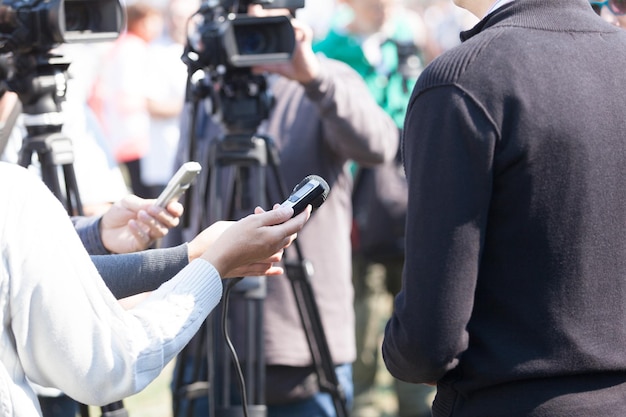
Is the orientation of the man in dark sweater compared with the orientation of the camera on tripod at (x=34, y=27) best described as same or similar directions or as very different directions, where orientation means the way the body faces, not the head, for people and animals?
very different directions

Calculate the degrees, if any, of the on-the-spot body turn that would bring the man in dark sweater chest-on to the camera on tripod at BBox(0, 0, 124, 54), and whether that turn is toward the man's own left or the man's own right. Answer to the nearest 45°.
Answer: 0° — they already face it

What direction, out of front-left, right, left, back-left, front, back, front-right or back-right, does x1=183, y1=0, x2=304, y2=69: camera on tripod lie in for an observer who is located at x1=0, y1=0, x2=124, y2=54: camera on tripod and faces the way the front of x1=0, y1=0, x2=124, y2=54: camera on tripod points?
front-left

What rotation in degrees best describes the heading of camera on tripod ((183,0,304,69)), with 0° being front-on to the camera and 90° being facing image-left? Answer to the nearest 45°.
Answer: approximately 315°

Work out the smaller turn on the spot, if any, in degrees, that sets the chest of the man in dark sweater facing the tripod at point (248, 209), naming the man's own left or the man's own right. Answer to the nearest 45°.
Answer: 0° — they already face it

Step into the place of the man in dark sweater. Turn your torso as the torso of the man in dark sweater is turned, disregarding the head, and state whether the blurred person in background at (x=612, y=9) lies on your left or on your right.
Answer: on your right

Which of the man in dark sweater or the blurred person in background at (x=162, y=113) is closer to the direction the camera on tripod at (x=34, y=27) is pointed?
the man in dark sweater

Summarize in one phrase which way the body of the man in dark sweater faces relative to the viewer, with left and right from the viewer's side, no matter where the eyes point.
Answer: facing away from the viewer and to the left of the viewer

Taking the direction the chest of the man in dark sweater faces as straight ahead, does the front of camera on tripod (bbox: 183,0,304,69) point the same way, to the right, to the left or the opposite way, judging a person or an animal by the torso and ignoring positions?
the opposite way
